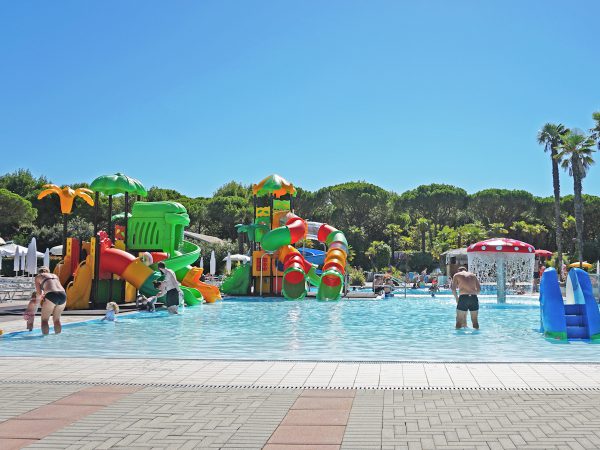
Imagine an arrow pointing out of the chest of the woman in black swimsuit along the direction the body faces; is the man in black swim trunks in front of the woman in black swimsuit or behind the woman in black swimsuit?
behind

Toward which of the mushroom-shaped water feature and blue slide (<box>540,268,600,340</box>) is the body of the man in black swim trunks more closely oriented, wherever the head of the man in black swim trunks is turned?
the mushroom-shaped water feature

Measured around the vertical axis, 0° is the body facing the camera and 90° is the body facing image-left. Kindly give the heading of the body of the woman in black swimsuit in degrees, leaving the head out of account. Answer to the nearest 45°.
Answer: approximately 135°

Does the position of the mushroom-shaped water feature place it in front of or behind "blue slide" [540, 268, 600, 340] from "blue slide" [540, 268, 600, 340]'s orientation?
in front

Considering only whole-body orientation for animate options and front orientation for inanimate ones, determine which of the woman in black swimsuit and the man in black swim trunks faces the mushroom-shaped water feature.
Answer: the man in black swim trunks

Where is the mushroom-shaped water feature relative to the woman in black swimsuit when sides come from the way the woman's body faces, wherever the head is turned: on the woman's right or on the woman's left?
on the woman's right

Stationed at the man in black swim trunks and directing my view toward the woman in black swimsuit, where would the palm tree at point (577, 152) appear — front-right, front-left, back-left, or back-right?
back-right

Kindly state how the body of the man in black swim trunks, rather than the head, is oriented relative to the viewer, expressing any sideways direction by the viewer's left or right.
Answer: facing away from the viewer

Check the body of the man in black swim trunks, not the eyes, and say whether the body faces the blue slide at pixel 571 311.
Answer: no

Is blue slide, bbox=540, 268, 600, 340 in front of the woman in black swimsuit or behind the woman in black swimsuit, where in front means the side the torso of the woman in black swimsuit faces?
behind

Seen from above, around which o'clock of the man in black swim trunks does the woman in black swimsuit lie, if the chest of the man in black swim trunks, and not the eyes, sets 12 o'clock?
The woman in black swimsuit is roughly at 8 o'clock from the man in black swim trunks.

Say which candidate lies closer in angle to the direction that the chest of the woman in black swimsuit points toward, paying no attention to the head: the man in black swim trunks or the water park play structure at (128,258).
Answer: the water park play structure

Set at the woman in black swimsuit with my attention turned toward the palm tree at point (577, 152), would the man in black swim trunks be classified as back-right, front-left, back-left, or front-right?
front-right
